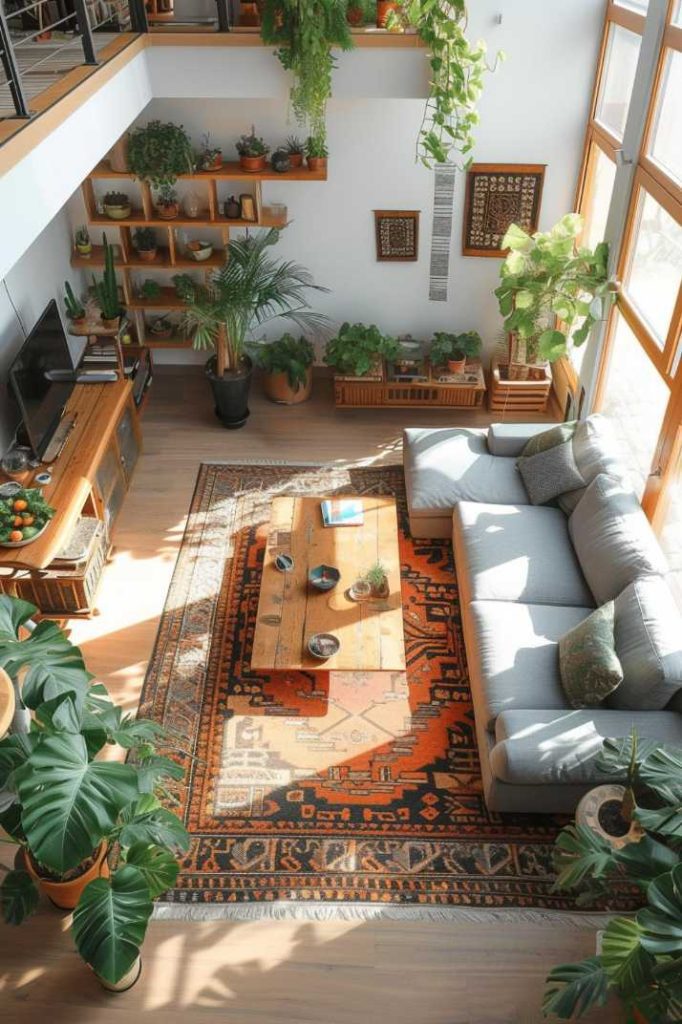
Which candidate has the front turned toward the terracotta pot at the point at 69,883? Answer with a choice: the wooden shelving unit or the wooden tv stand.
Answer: the wooden shelving unit

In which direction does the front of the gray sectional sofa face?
to the viewer's left

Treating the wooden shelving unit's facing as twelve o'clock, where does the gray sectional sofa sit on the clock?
The gray sectional sofa is roughly at 11 o'clock from the wooden shelving unit.

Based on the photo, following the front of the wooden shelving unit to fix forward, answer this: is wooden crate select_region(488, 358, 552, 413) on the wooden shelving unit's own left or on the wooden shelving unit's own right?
on the wooden shelving unit's own left

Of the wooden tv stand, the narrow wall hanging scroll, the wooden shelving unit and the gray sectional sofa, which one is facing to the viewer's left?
the gray sectional sofa

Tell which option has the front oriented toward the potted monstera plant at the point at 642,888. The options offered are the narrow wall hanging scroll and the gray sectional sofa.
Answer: the narrow wall hanging scroll

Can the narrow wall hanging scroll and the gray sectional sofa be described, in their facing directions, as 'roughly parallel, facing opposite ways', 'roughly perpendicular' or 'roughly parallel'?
roughly perpendicular

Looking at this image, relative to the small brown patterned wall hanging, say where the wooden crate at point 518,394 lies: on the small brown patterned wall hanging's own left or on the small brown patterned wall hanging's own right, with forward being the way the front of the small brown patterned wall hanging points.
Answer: on the small brown patterned wall hanging's own left
